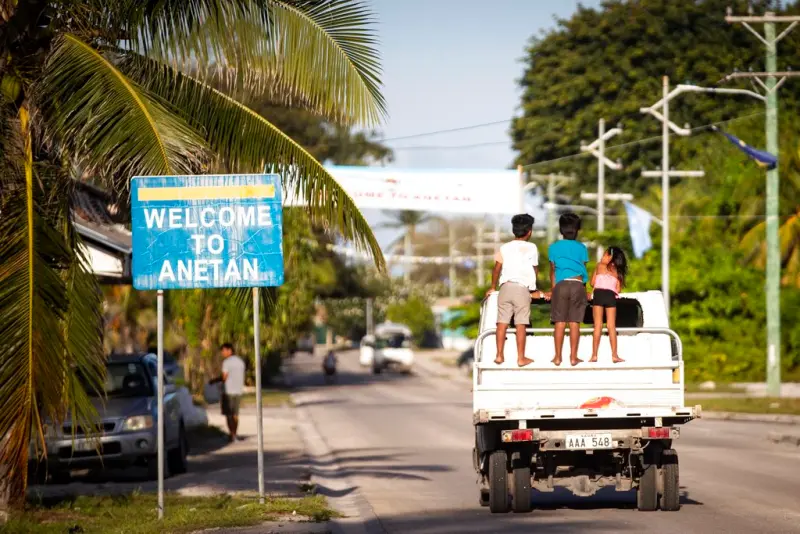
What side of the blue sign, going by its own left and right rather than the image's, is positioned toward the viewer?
front

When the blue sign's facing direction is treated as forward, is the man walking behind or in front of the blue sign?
behind

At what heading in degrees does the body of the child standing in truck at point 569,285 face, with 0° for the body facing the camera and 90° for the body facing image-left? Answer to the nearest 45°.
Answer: approximately 180°

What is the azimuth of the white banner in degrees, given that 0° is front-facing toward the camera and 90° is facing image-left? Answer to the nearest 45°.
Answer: approximately 0°

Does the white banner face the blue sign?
yes

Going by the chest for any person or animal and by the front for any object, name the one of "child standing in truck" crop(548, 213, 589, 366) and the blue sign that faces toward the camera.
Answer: the blue sign

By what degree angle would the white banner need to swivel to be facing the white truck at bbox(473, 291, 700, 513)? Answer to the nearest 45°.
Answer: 0° — it already faces it

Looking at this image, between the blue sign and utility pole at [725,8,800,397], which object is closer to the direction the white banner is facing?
the blue sign

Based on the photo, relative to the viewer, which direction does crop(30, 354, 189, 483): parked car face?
toward the camera

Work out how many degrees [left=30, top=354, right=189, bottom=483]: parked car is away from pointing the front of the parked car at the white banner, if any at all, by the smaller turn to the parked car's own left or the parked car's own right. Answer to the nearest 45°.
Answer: approximately 135° to the parked car's own left

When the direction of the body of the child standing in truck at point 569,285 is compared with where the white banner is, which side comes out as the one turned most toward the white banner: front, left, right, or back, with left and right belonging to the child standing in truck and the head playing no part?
front

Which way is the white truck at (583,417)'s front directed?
away from the camera

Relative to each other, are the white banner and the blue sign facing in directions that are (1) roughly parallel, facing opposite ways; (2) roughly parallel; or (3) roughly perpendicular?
roughly parallel

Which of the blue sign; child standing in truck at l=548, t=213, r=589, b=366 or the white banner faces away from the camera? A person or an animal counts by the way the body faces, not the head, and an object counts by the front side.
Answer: the child standing in truck

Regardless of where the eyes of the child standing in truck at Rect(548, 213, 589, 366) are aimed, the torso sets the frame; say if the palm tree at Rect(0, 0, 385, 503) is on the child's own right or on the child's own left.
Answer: on the child's own left

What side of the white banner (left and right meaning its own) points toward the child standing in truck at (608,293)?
front

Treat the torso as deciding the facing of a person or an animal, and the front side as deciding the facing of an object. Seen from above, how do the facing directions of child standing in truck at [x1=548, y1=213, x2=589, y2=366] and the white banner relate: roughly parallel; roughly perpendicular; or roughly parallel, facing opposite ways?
roughly parallel, facing opposite ways
